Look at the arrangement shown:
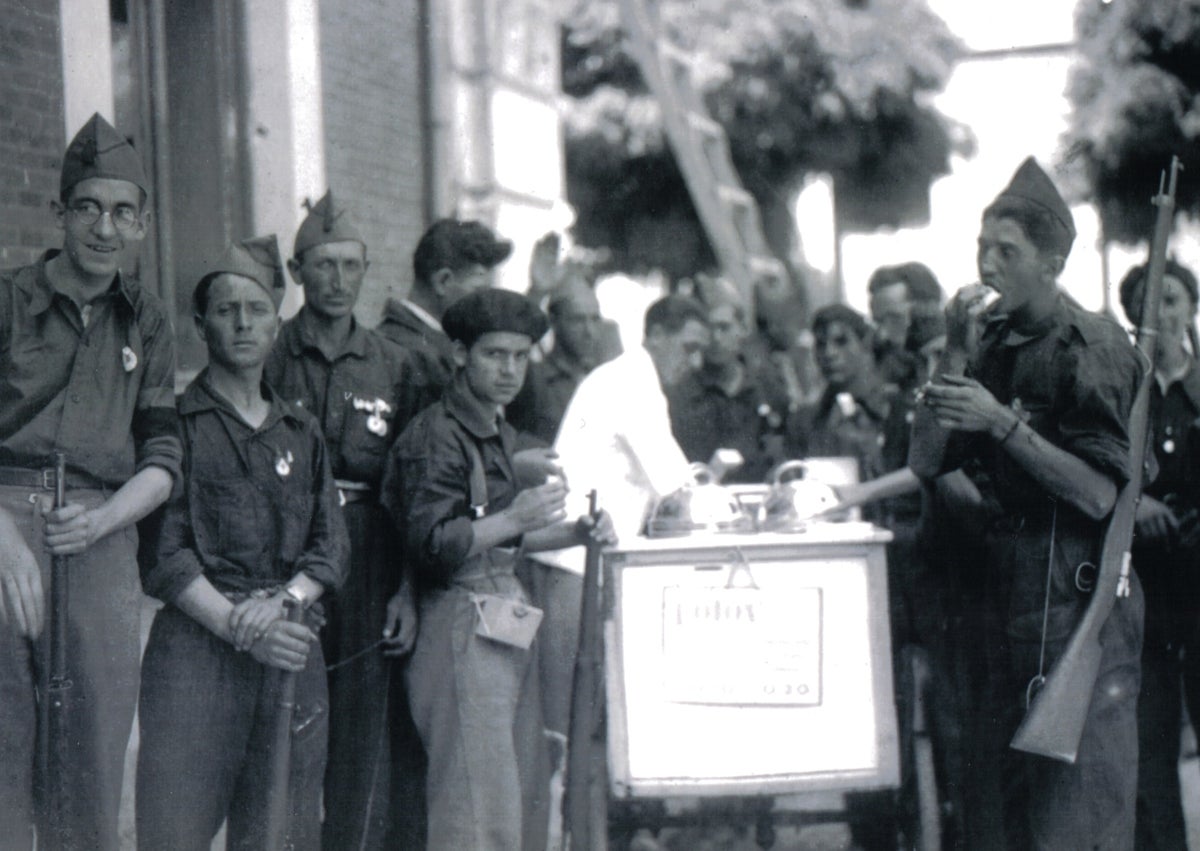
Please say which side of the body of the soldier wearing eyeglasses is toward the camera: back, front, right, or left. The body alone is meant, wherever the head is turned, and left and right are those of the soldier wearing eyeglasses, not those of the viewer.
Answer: front

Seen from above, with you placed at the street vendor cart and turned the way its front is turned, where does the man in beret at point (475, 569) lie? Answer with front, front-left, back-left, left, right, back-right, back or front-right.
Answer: right

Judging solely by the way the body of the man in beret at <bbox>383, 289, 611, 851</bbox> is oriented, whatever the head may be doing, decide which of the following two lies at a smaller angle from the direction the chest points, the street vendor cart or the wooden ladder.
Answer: the street vendor cart

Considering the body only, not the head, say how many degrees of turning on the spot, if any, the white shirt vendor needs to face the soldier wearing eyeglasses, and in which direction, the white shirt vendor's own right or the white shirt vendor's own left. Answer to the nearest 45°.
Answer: approximately 135° to the white shirt vendor's own right

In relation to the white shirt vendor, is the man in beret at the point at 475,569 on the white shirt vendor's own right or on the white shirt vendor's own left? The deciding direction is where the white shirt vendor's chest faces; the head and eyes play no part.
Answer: on the white shirt vendor's own right

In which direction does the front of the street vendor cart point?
toward the camera

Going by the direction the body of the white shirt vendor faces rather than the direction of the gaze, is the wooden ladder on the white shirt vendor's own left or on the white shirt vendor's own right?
on the white shirt vendor's own left

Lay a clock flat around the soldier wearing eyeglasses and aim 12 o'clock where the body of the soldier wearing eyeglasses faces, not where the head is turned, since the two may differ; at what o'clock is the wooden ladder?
The wooden ladder is roughly at 7 o'clock from the soldier wearing eyeglasses.

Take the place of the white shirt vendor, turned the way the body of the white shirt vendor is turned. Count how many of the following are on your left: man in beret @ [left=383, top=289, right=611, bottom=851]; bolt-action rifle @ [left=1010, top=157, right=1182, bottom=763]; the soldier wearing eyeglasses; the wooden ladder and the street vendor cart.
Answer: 1

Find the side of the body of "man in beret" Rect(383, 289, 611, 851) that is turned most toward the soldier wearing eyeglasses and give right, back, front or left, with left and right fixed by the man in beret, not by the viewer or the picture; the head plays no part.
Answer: right

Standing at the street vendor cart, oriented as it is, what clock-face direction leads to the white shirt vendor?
The white shirt vendor is roughly at 5 o'clock from the street vendor cart.

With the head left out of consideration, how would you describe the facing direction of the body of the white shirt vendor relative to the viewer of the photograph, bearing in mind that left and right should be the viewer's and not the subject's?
facing to the right of the viewer

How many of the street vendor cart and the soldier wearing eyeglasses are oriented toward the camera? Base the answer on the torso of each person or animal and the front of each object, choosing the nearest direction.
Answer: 2

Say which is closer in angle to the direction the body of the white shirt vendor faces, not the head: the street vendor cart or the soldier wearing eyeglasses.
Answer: the street vendor cart
